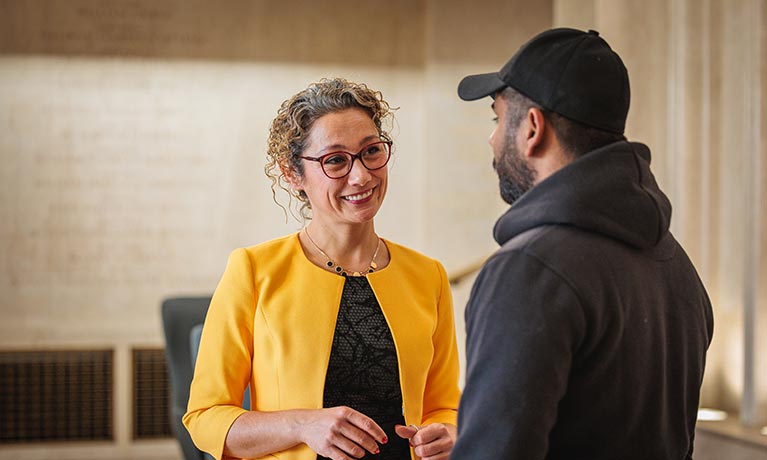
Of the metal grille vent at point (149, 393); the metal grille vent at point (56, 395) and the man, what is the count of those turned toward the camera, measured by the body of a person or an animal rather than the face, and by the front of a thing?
2

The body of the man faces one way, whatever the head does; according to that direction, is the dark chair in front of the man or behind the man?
in front

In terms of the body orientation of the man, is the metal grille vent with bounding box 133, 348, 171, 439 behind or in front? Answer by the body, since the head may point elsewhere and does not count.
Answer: in front

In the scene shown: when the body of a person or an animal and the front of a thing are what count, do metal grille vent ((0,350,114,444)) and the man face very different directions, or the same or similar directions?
very different directions

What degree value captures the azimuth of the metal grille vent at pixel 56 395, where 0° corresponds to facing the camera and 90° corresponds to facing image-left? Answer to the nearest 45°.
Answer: approximately 0°

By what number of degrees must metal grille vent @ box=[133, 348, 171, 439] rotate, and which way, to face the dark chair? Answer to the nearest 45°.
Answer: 0° — it already faces it

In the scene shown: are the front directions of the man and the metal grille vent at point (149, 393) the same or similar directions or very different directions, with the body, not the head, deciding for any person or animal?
very different directions

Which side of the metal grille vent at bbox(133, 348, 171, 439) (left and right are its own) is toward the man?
front

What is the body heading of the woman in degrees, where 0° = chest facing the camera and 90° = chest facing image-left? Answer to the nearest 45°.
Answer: approximately 315°

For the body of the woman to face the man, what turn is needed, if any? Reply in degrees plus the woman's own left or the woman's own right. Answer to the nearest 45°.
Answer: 0° — they already face them
